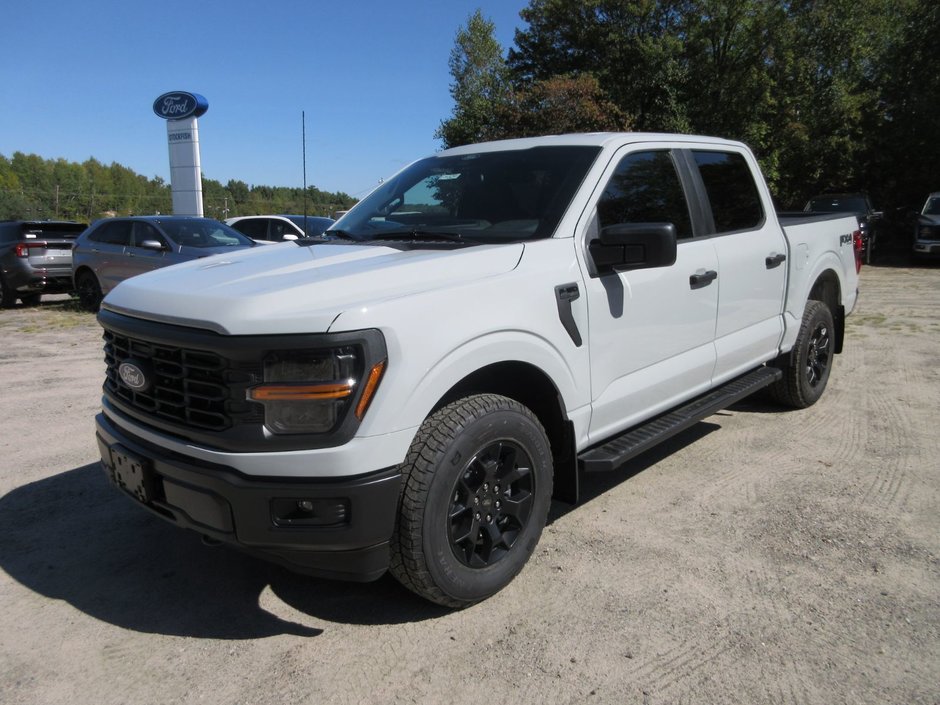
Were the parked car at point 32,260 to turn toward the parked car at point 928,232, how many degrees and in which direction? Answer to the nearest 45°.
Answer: approximately 135° to its right

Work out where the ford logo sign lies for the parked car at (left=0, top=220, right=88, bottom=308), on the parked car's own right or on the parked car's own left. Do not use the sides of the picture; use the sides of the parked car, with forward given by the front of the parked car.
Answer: on the parked car's own right

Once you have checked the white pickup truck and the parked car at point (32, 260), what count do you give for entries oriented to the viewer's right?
0

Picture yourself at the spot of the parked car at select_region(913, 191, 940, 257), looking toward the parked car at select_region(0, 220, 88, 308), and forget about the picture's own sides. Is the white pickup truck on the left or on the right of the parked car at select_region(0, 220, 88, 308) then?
left

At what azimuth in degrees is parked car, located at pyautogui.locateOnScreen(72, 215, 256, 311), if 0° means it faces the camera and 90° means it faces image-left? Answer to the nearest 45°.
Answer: approximately 315°

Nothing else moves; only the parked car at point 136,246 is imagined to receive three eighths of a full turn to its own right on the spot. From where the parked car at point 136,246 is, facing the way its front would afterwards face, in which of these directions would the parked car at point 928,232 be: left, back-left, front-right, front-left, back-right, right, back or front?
back

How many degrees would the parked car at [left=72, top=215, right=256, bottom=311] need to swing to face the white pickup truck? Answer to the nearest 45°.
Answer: approximately 45° to its right

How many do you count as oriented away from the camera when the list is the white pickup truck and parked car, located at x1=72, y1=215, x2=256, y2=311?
0

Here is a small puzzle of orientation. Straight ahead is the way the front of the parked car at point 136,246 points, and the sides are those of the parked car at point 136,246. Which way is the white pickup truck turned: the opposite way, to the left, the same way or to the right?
to the right

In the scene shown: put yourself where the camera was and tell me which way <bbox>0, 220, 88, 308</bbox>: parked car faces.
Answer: facing away from the viewer and to the left of the viewer

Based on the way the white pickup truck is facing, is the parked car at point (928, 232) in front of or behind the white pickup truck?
behind

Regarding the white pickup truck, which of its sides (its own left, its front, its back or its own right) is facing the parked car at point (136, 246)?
right
